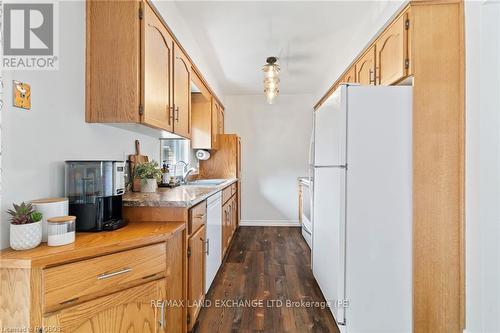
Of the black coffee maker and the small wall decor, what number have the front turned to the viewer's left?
0

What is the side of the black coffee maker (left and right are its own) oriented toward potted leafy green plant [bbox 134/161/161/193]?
left

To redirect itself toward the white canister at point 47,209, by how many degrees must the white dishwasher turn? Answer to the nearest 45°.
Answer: approximately 135° to its right

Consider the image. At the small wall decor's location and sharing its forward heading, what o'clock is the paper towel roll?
The paper towel roll is roughly at 9 o'clock from the small wall decor.

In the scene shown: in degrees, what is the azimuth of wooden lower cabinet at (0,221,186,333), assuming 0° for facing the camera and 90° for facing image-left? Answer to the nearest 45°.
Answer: approximately 315°

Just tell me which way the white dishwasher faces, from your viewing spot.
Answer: facing to the right of the viewer

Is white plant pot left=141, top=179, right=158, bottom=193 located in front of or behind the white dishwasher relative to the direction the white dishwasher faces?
behind

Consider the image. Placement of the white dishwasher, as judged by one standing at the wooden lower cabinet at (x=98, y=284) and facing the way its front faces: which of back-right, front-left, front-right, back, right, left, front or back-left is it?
left
